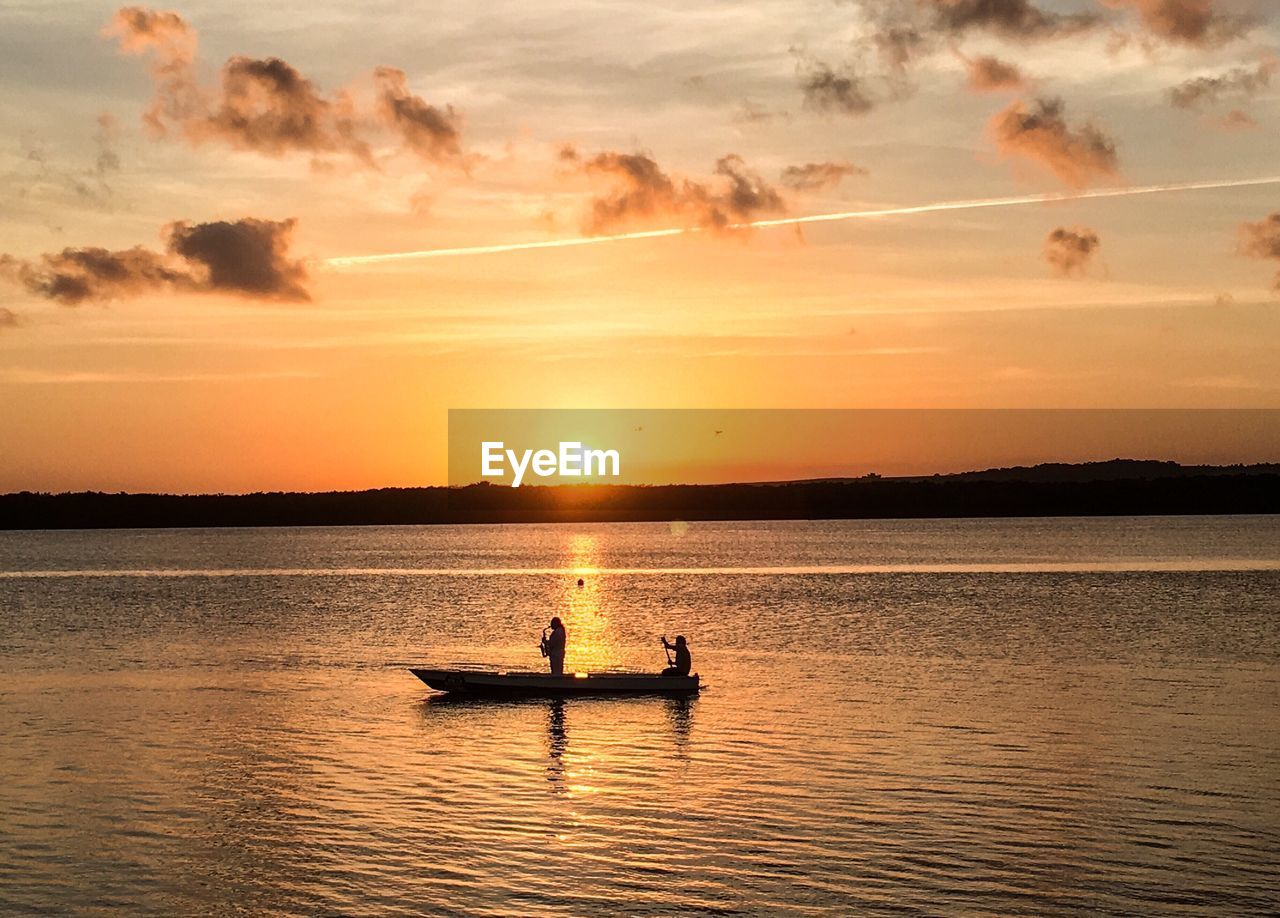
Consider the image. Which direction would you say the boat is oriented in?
to the viewer's left
